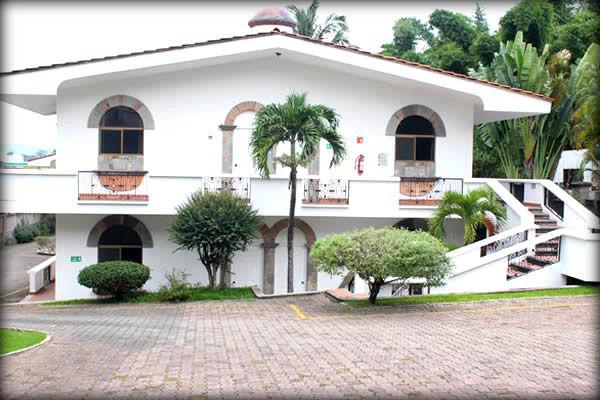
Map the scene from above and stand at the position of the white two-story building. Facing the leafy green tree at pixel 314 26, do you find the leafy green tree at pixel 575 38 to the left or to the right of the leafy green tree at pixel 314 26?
right

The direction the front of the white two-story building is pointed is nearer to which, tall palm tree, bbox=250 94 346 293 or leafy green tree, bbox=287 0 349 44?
the tall palm tree

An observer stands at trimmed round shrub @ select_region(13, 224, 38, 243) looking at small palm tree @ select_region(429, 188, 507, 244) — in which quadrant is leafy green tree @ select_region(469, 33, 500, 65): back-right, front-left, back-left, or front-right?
front-left

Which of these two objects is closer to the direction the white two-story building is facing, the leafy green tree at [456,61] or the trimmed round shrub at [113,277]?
the trimmed round shrub

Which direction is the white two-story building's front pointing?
toward the camera

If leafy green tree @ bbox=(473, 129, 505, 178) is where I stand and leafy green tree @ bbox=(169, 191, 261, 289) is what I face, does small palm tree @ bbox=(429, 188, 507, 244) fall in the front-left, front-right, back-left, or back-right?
front-left

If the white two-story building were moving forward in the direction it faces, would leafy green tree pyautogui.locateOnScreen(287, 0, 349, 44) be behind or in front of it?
behind

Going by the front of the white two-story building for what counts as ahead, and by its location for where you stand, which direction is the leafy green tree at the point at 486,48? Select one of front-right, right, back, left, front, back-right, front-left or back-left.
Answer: back-left

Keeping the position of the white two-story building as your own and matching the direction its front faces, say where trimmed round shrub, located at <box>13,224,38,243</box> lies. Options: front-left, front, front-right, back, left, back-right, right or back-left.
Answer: back-right

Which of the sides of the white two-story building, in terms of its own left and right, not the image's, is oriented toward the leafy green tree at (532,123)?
left

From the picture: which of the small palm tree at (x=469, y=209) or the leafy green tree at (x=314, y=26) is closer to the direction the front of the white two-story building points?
the small palm tree

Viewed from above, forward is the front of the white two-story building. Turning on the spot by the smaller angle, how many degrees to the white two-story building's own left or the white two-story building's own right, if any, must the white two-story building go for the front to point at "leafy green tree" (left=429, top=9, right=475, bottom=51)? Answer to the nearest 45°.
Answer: approximately 135° to the white two-story building's own left

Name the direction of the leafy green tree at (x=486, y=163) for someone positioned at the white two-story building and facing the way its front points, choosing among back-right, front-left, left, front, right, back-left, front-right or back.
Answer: back-left

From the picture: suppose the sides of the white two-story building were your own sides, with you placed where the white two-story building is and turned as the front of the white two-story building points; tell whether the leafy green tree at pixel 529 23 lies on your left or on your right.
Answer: on your left
